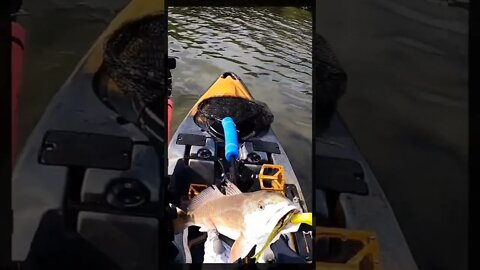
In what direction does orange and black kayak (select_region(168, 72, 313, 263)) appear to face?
away from the camera
